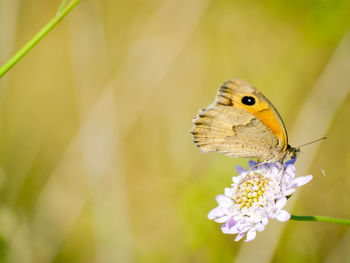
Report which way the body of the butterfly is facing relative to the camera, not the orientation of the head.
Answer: to the viewer's right
